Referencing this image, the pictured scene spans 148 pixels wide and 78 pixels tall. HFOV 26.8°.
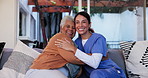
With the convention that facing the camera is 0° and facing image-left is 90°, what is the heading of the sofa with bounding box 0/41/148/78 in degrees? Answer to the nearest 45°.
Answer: approximately 0°

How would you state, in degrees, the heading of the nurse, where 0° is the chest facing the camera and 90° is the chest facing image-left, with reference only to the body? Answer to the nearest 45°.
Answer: approximately 45°
